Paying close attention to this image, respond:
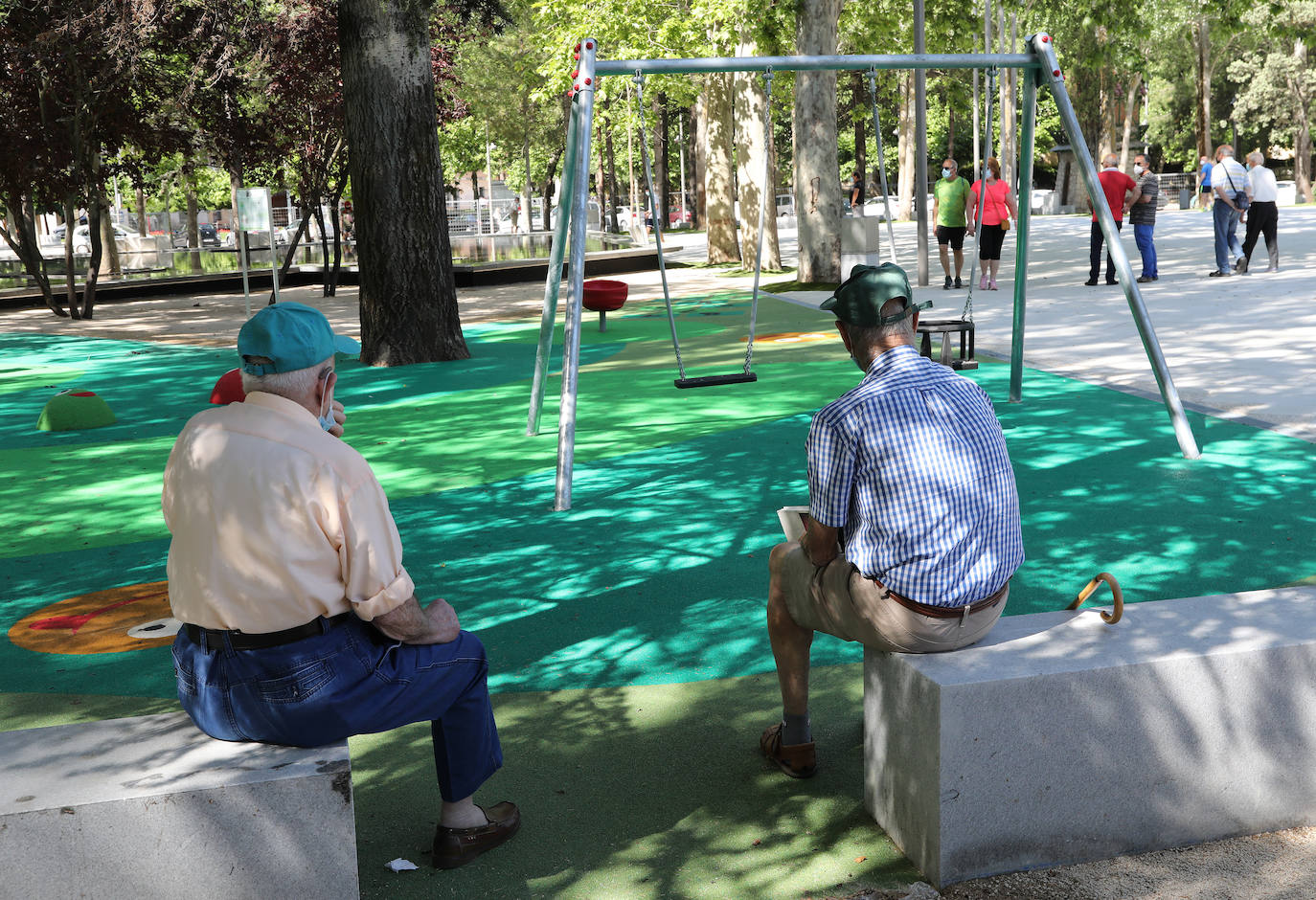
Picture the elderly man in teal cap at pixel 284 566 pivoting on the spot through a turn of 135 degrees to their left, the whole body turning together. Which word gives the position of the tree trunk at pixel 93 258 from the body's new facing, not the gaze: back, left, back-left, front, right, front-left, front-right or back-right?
right

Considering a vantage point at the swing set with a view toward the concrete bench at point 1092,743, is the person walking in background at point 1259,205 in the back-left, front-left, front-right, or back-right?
back-left

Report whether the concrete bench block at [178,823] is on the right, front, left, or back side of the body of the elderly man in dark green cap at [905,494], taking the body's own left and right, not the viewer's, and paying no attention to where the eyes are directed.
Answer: left

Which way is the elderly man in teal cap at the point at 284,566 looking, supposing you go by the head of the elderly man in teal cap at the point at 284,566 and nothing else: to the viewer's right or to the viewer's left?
to the viewer's right

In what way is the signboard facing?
toward the camera

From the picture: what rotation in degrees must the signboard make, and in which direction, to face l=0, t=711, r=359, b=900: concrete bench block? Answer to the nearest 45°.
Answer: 0° — it already faces it

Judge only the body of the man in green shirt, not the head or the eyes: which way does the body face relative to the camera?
toward the camera

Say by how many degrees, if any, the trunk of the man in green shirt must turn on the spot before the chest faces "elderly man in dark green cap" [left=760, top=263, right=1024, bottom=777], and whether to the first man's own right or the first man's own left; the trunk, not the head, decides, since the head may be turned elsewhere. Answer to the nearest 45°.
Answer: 0° — they already face them

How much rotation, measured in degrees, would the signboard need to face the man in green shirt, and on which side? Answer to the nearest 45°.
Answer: approximately 90° to its left

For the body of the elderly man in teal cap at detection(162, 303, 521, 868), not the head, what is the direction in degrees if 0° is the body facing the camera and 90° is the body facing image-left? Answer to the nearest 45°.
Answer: approximately 225°

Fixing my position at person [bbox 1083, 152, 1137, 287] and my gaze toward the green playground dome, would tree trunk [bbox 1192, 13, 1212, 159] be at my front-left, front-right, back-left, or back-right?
back-right

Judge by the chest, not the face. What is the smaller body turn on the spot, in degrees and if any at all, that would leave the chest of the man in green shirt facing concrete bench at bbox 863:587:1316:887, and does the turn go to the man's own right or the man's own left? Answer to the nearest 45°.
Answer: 0° — they already face it

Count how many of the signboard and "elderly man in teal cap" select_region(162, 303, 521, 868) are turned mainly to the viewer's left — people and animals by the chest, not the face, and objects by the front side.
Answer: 0

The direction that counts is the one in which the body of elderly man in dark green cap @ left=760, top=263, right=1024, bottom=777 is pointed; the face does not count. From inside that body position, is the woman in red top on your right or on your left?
on your right
